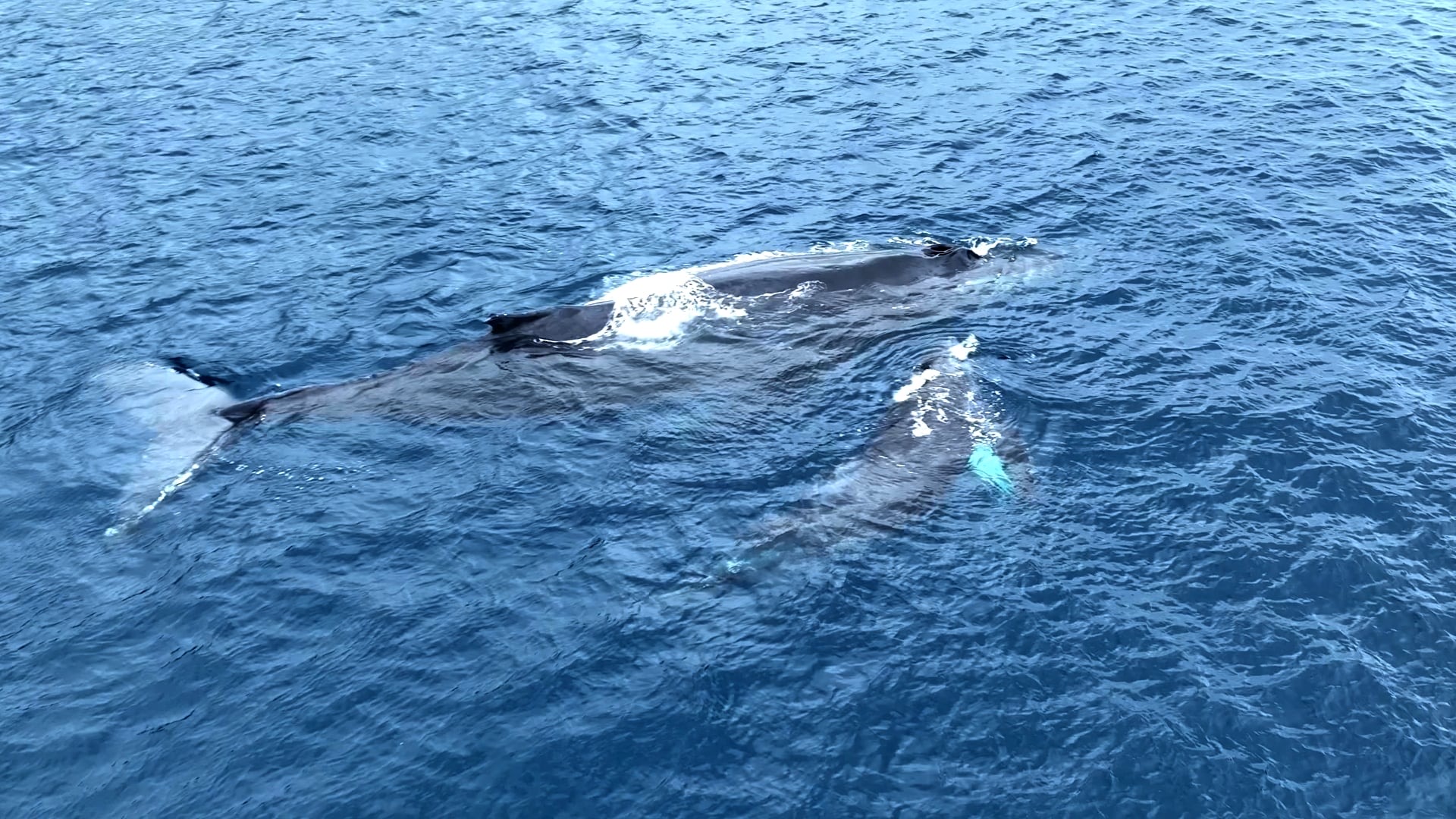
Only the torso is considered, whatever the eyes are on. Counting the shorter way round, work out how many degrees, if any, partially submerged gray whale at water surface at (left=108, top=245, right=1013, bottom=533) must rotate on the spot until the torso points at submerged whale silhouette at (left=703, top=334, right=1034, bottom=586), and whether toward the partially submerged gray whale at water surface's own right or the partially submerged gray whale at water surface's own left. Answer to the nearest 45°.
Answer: approximately 90° to the partially submerged gray whale at water surface's own right

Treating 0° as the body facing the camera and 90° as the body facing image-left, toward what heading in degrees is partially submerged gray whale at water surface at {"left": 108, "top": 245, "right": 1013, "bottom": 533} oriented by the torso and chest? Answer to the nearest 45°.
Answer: approximately 225°

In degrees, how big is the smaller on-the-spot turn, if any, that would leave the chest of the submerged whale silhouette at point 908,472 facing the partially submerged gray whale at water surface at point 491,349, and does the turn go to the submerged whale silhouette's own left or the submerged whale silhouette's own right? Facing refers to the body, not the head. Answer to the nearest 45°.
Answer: approximately 90° to the submerged whale silhouette's own left

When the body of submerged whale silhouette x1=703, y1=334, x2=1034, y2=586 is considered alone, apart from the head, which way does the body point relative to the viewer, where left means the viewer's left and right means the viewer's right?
facing away from the viewer and to the right of the viewer
